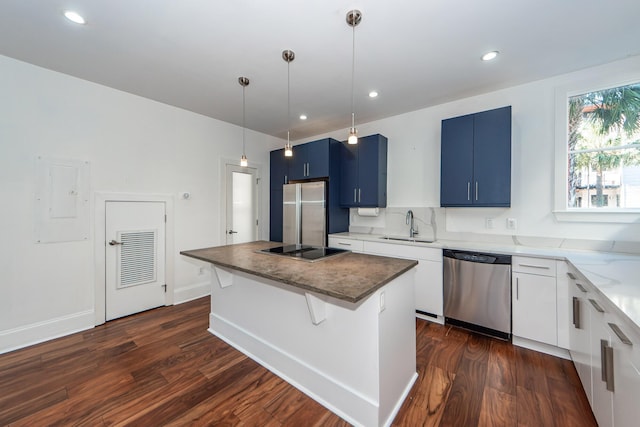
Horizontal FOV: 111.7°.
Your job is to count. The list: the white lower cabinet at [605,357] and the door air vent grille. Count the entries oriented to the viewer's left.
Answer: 1

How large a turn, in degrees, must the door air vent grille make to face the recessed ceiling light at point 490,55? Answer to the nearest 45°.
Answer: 0° — it already faces it

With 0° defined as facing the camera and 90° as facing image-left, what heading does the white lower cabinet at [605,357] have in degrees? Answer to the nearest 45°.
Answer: approximately 90°

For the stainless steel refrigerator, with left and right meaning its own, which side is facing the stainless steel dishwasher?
left

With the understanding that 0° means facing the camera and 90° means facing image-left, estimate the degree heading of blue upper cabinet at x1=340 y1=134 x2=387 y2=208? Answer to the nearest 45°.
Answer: approximately 45°

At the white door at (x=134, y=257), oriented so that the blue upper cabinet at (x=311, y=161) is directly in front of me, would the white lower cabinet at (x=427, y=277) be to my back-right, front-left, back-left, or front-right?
front-right

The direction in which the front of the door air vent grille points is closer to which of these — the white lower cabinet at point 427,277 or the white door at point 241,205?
the white lower cabinet

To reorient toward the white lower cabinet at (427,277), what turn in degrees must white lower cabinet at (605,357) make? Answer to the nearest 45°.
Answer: approximately 45° to its right

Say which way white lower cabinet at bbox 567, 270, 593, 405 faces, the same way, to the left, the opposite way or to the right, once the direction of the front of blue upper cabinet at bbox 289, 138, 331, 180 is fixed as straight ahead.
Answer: to the right

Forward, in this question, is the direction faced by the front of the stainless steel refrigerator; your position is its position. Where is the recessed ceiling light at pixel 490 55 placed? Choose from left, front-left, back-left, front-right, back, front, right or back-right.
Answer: left

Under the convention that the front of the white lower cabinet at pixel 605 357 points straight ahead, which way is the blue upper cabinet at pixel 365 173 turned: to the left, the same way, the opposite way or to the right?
to the left

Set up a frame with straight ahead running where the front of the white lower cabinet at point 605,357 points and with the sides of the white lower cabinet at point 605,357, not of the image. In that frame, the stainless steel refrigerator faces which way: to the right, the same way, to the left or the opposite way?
to the left

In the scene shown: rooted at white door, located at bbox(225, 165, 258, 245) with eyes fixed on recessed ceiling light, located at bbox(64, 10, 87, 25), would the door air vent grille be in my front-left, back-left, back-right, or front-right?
front-right

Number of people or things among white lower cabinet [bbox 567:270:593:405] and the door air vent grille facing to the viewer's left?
1

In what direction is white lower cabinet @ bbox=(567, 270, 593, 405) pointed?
to the viewer's left

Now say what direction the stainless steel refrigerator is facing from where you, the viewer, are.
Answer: facing the viewer and to the left of the viewer

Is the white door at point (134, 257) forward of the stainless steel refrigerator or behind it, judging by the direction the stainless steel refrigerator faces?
forward

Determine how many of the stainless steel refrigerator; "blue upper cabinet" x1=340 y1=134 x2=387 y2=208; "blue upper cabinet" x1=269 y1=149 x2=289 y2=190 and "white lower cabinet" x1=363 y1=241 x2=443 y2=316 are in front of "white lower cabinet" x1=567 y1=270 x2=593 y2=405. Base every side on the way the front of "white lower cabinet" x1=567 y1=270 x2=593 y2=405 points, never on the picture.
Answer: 4
